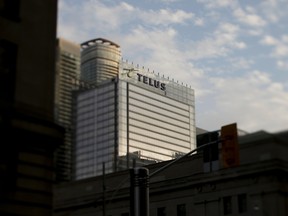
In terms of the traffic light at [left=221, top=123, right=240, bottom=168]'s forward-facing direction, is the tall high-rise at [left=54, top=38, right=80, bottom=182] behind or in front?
behind

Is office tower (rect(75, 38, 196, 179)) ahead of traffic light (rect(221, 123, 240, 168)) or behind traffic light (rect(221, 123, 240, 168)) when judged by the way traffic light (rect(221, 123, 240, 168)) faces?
behind
